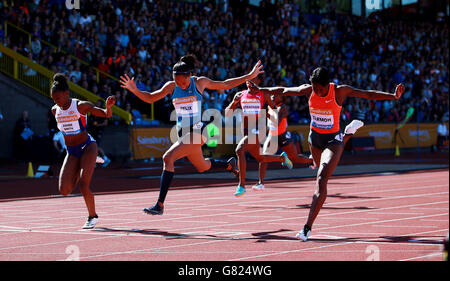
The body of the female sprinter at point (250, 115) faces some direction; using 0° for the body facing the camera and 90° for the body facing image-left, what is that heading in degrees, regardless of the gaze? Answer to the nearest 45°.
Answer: approximately 45°

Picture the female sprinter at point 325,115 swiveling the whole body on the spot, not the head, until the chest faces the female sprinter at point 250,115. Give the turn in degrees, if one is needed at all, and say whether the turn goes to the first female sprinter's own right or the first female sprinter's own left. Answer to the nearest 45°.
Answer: approximately 135° to the first female sprinter's own right

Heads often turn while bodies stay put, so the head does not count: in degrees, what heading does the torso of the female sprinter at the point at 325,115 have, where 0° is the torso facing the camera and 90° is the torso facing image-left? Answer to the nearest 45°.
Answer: approximately 45°

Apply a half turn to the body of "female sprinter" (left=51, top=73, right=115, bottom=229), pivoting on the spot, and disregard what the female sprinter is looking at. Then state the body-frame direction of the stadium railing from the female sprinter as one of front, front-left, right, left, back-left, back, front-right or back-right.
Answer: front-left

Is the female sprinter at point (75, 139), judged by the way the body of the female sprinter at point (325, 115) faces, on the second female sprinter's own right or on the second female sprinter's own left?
on the second female sprinter's own right

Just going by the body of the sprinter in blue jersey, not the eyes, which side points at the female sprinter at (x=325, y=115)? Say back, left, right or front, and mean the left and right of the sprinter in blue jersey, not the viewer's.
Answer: left
